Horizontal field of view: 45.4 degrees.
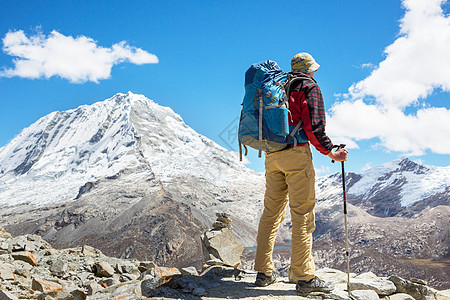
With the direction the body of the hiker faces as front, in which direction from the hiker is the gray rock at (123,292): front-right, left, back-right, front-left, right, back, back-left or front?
back-left

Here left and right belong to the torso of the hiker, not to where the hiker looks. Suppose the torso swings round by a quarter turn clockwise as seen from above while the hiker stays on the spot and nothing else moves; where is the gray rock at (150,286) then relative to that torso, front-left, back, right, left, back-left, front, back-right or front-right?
back-right

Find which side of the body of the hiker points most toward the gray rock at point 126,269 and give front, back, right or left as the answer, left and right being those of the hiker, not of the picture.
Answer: left

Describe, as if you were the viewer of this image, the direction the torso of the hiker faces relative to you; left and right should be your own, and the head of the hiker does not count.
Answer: facing away from the viewer and to the right of the viewer

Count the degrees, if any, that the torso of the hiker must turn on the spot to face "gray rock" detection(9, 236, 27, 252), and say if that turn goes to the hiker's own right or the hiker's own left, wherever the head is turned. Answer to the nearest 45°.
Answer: approximately 90° to the hiker's own left

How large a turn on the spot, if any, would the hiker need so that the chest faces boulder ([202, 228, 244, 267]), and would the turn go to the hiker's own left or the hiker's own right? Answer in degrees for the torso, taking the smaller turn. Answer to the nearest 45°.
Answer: approximately 45° to the hiker's own left
